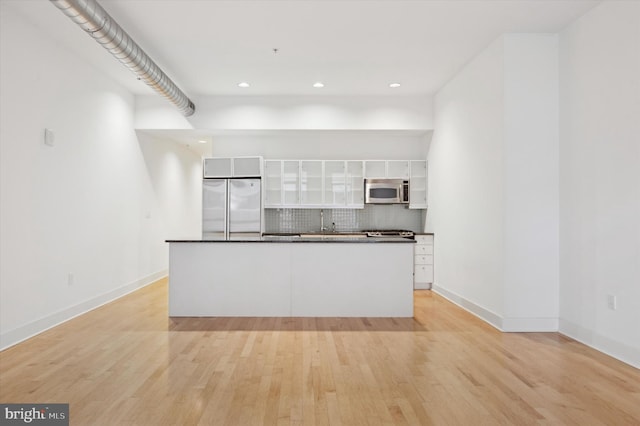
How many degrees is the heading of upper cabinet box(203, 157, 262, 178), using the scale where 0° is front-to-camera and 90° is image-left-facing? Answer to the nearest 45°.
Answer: approximately 0°

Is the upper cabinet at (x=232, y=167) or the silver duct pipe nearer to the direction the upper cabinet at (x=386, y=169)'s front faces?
the silver duct pipe

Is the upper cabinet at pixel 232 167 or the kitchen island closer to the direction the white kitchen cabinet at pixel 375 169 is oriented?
the kitchen island

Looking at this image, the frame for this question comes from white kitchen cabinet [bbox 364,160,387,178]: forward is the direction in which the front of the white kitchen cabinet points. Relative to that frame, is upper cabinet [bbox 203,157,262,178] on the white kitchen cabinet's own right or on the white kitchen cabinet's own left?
on the white kitchen cabinet's own right

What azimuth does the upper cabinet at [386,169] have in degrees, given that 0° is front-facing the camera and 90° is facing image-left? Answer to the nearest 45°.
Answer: approximately 0°

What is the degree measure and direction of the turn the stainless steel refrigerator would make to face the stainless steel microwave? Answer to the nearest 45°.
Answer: approximately 90° to its left

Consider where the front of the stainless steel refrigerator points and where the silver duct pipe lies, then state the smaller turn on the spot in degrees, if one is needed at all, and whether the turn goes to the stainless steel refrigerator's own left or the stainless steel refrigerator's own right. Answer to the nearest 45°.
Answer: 0° — it already faces it

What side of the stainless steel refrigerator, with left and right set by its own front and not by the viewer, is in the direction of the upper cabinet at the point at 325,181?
left

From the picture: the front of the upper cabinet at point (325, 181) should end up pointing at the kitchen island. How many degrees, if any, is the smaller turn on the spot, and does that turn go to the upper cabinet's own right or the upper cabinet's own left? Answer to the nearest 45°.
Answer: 0° — it already faces it
